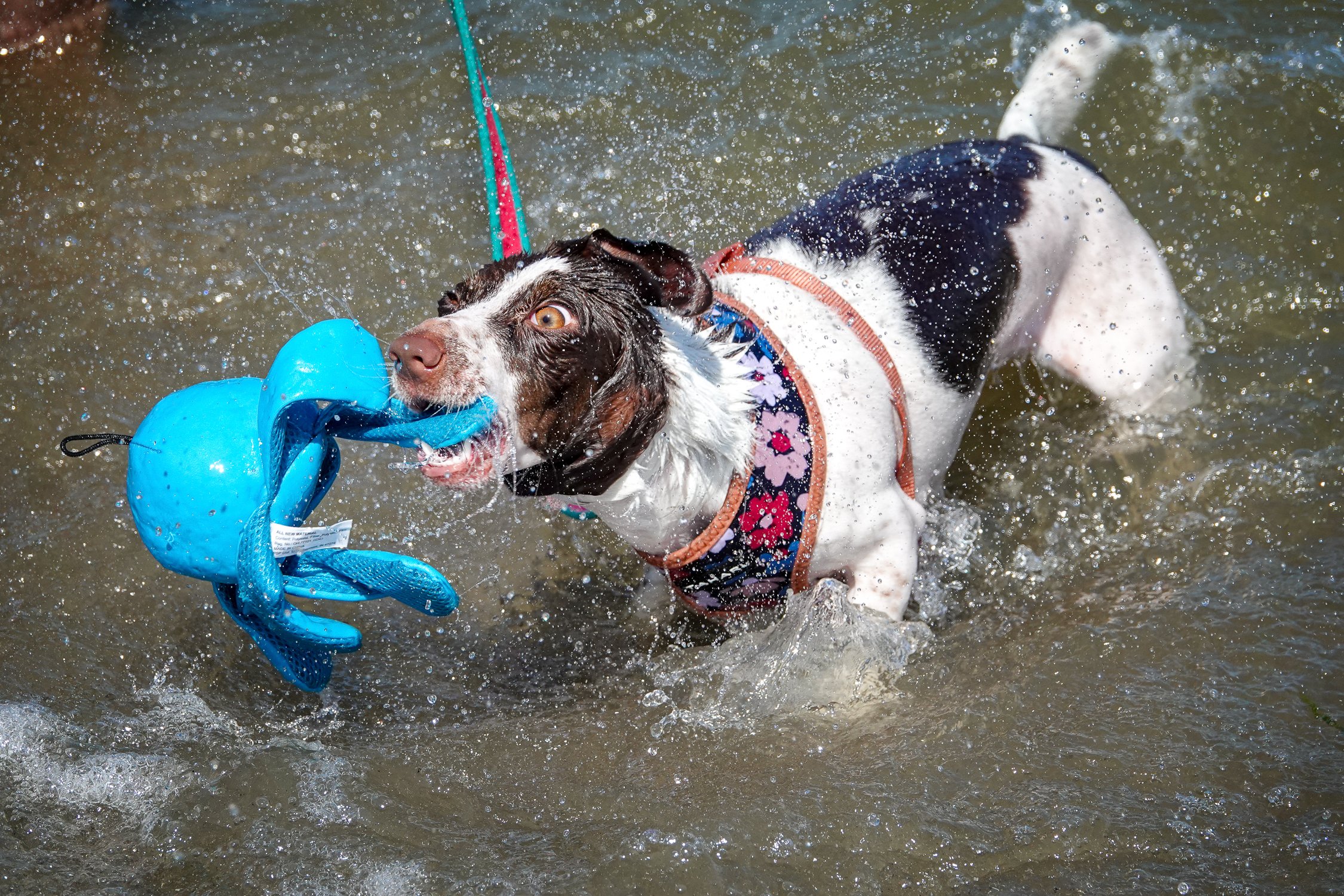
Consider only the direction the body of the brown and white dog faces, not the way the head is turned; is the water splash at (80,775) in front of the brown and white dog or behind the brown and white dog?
in front

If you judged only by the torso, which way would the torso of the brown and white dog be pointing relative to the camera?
to the viewer's left
